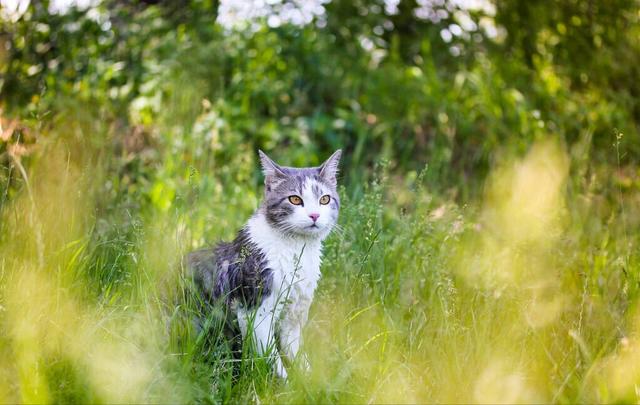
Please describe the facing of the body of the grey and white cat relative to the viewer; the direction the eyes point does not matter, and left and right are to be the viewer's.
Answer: facing the viewer and to the right of the viewer
